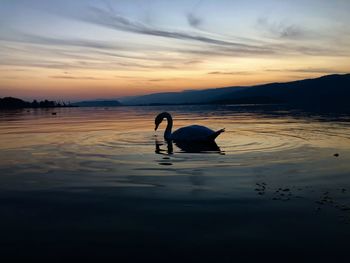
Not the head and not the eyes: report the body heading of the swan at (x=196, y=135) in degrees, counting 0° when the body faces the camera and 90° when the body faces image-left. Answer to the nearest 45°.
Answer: approximately 90°
